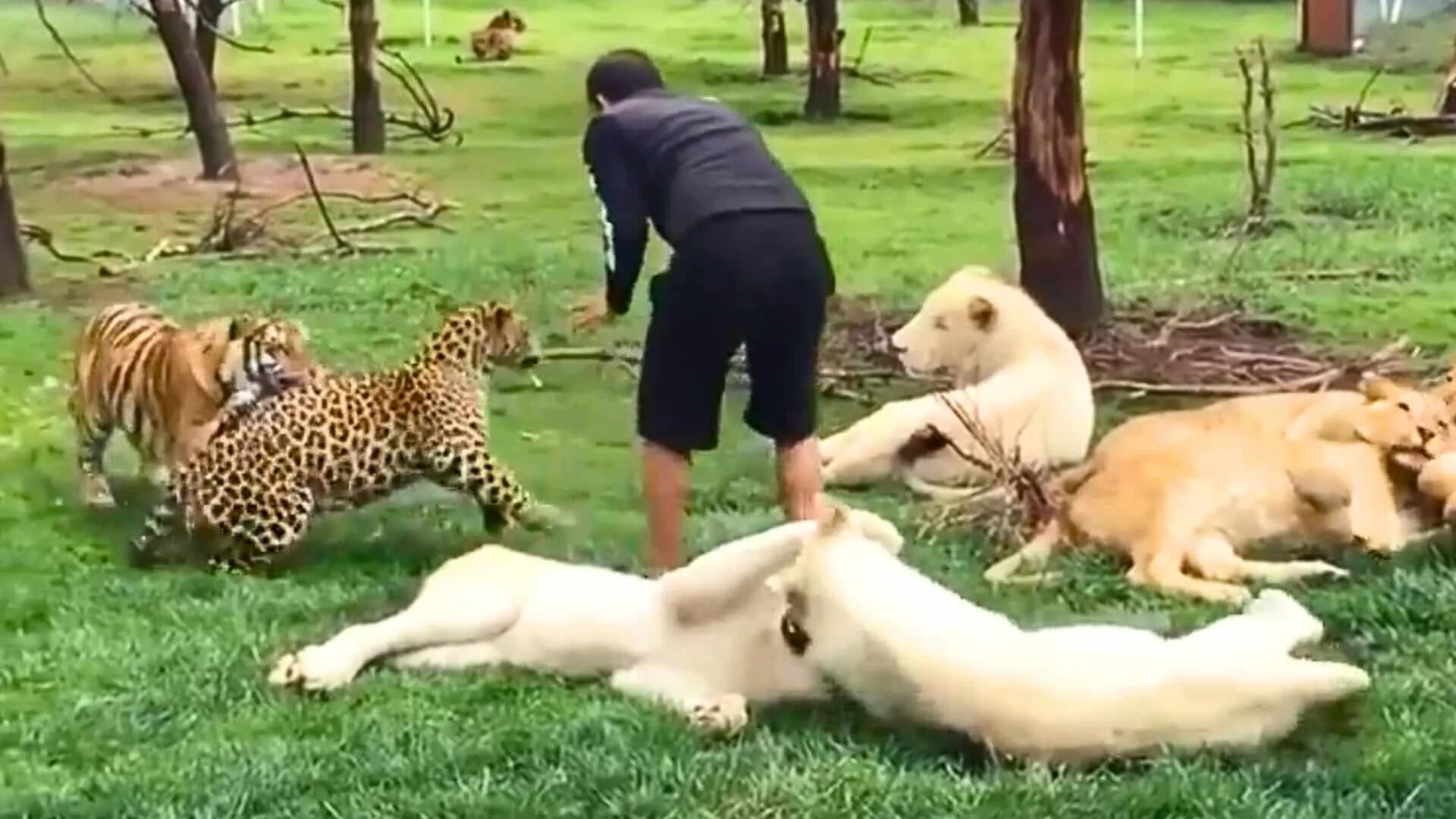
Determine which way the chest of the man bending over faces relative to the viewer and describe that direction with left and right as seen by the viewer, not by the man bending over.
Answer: facing away from the viewer and to the left of the viewer

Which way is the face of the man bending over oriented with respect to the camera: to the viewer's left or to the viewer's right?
to the viewer's left

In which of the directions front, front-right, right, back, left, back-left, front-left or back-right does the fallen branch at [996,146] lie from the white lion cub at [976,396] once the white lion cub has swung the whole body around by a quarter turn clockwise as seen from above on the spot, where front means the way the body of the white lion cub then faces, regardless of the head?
front

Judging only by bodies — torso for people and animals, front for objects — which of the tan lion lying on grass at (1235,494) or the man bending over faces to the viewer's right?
the tan lion lying on grass

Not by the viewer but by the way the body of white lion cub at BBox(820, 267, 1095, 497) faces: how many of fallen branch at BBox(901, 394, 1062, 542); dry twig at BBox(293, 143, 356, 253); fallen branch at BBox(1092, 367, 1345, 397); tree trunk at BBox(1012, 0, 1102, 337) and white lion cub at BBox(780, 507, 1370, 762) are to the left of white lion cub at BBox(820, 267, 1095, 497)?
2

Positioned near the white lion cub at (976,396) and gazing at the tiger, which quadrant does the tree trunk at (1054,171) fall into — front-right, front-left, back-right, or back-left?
back-right

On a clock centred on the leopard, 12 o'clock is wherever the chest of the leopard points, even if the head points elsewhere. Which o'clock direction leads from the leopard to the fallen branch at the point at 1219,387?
The fallen branch is roughly at 11 o'clock from the leopard.

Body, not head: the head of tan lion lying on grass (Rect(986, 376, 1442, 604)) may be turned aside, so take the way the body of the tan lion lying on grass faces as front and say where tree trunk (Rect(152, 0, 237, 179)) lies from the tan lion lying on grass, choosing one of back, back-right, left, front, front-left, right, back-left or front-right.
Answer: back-left

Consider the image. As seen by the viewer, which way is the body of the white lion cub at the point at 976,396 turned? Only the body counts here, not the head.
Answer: to the viewer's left

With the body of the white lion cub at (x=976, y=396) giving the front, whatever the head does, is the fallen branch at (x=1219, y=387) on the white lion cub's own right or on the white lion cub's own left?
on the white lion cub's own right

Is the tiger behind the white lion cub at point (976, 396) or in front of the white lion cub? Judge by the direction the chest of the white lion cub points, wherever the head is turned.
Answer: in front

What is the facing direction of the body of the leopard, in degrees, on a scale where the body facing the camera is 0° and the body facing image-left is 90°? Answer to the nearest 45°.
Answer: approximately 270°

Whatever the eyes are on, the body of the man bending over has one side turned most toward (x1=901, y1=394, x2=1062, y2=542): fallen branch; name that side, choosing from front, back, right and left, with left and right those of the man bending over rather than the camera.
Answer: right

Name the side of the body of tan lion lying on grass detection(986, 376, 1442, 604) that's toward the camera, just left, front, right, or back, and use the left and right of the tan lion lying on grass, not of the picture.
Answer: right

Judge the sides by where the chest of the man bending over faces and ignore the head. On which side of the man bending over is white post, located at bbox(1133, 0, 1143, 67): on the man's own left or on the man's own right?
on the man's own right

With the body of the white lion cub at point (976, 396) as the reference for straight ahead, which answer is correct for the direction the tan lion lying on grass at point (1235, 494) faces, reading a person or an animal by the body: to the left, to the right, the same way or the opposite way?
the opposite way

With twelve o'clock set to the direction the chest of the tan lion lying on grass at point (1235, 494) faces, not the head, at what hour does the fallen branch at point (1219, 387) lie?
The fallen branch is roughly at 9 o'clock from the tan lion lying on grass.
